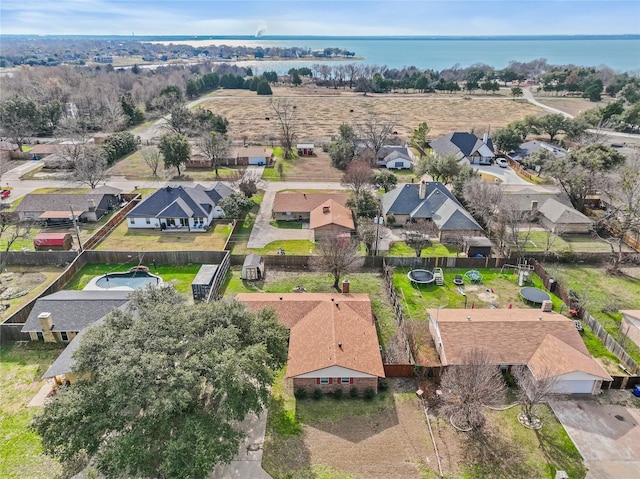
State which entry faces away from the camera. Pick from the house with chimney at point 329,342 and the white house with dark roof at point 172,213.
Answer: the white house with dark roof

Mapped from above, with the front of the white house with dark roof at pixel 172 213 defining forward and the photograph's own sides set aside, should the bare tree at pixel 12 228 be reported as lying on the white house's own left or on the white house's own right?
on the white house's own left

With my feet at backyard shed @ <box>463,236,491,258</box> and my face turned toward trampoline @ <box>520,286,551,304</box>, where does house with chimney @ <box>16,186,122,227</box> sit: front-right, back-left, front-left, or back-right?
back-right

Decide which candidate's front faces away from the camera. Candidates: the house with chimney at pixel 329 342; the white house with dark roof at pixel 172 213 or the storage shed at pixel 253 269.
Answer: the white house with dark roof

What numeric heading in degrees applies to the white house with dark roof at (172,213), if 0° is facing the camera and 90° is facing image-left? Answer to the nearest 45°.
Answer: approximately 180°

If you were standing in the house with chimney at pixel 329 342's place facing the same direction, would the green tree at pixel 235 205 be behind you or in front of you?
behind

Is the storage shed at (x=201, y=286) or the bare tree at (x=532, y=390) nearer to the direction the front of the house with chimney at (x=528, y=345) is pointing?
the bare tree

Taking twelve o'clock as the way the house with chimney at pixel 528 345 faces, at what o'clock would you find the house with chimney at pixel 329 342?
the house with chimney at pixel 329 342 is roughly at 2 o'clock from the house with chimney at pixel 528 345.

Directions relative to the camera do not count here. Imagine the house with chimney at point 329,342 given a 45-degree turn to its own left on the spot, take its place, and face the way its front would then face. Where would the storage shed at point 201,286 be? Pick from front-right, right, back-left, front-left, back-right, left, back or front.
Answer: back

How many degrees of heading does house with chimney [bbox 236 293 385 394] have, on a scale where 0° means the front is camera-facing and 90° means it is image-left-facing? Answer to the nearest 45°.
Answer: approximately 0°

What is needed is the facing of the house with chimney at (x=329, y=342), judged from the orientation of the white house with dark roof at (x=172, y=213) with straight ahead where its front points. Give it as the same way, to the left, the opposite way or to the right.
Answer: the opposite way

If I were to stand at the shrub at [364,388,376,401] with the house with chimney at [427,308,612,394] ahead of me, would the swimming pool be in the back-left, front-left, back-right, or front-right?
back-left

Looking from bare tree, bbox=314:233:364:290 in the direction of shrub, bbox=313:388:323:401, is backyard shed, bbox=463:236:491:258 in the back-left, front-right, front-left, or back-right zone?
back-left
